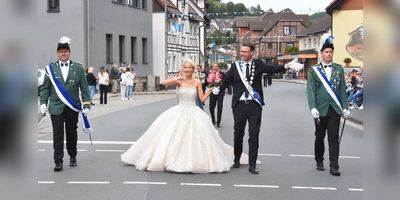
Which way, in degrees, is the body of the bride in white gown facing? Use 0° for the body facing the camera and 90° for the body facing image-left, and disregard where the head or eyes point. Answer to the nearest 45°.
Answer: approximately 0°

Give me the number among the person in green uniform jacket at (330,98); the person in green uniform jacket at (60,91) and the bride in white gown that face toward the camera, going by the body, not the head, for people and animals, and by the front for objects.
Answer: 3

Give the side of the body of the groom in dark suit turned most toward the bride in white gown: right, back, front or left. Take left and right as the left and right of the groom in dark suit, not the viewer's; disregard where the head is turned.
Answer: right

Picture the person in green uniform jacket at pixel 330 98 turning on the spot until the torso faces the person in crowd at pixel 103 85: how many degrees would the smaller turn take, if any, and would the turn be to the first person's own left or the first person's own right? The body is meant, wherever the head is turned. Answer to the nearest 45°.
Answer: approximately 135° to the first person's own right

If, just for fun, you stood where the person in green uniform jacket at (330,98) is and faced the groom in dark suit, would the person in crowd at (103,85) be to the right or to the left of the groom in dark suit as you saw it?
right

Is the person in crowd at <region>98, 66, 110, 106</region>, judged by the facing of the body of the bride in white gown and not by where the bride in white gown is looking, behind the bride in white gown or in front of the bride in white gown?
behind

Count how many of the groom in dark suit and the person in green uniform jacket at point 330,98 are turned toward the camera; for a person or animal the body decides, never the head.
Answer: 2

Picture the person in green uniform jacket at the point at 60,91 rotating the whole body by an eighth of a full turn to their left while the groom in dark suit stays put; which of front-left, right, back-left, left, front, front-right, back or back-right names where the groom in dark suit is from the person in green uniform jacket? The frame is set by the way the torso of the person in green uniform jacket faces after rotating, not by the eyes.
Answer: front-left

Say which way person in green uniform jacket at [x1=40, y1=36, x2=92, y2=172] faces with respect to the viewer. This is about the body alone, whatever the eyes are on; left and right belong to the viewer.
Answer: facing the viewer

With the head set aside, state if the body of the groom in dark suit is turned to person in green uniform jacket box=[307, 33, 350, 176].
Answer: no

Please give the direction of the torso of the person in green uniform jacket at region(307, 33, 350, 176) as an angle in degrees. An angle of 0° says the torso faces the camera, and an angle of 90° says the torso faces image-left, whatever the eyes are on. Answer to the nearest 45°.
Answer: approximately 0°

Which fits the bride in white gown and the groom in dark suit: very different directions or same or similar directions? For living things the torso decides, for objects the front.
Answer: same or similar directions

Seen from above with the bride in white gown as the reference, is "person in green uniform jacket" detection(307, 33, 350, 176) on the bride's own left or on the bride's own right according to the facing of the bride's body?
on the bride's own left

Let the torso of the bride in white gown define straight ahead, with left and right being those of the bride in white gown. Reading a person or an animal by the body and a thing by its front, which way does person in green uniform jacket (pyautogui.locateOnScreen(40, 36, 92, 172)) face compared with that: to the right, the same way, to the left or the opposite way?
the same way

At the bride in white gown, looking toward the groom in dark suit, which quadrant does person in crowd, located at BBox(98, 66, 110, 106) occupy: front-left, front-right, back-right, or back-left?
back-left

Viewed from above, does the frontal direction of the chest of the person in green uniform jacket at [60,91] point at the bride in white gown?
no

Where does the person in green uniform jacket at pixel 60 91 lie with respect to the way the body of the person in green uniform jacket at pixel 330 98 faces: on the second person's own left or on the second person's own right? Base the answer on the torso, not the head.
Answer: on the second person's own right

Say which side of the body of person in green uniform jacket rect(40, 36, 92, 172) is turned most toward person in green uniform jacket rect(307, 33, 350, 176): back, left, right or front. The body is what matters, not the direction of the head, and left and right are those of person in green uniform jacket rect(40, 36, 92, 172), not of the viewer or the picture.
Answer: left
